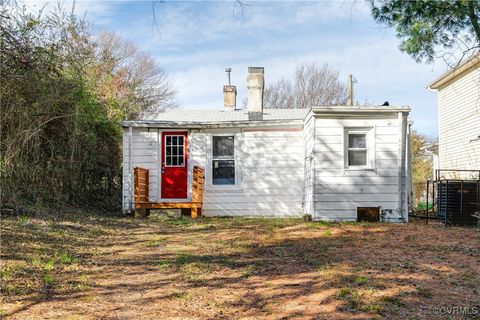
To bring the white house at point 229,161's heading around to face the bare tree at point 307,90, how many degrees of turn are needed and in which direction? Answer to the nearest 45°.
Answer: approximately 180°

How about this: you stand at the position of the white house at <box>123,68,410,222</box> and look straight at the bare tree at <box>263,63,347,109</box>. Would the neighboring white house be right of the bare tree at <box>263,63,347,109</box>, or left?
right

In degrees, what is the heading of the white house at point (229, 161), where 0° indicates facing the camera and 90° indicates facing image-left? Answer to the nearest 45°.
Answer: approximately 0°

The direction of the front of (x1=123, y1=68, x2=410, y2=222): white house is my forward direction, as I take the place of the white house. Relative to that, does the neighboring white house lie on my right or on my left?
on my left

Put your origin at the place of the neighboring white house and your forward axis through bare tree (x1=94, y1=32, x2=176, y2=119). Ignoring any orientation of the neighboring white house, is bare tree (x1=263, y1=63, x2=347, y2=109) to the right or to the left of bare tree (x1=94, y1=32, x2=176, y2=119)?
right
